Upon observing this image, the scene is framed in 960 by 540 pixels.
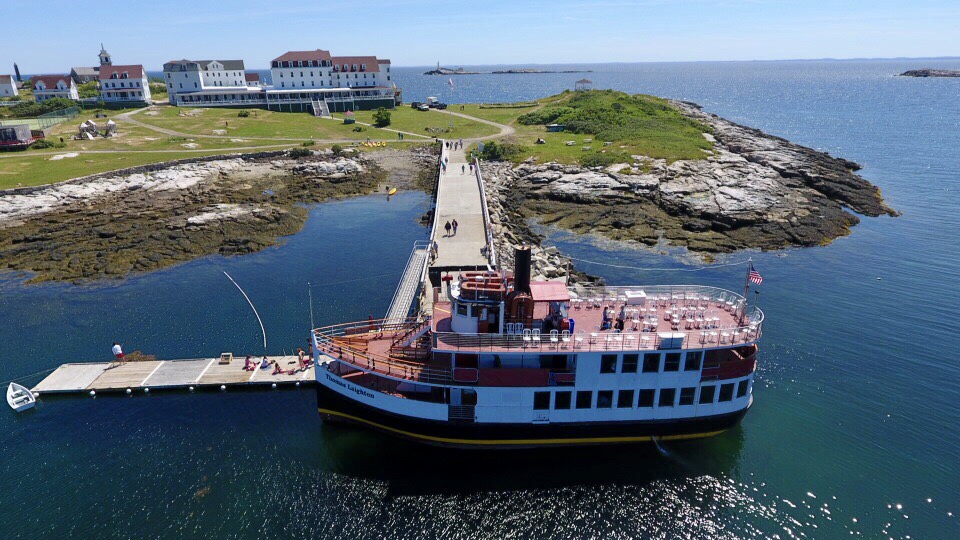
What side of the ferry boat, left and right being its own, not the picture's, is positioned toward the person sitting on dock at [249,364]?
front

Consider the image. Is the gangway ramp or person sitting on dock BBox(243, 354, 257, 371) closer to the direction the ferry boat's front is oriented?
the person sitting on dock

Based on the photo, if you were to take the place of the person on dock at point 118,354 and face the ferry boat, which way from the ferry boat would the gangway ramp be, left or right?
left

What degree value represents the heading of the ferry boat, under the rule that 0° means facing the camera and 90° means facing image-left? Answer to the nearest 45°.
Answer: approximately 90°

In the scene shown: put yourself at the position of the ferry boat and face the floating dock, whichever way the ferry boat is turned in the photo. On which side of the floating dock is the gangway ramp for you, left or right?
right

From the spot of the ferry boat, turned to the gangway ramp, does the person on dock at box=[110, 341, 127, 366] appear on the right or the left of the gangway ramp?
left

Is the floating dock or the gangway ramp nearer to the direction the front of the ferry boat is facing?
the floating dock

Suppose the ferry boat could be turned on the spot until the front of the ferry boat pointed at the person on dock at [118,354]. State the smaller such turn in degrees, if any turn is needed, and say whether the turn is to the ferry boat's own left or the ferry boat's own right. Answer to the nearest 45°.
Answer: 0° — it already faces them

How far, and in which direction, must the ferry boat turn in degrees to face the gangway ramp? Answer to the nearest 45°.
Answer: approximately 45° to its right

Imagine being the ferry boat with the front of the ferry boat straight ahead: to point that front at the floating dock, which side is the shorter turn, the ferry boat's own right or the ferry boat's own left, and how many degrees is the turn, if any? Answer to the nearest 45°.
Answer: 0° — it already faces it
